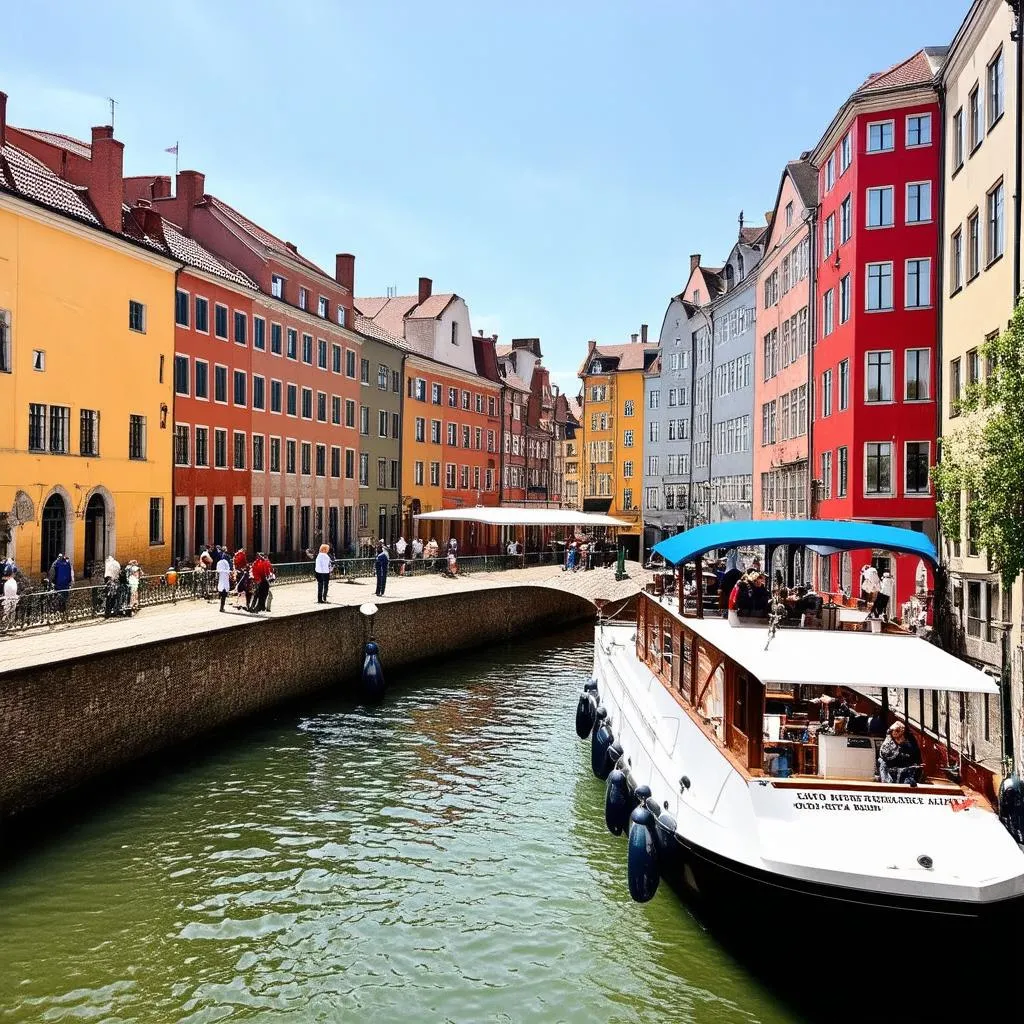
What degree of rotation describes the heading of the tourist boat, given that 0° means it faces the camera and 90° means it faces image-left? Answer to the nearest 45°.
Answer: approximately 135°

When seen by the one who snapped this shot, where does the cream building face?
facing to the left of the viewer

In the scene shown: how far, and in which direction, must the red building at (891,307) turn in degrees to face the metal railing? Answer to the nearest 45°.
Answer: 0° — it already faces it

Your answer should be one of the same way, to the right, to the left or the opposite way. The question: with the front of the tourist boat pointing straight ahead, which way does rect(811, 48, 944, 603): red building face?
to the left

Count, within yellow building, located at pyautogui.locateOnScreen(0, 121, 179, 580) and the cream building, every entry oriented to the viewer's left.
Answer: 1

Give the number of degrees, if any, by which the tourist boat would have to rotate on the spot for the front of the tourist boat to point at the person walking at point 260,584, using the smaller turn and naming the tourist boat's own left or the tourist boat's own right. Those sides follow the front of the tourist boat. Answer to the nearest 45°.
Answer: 0° — it already faces them
